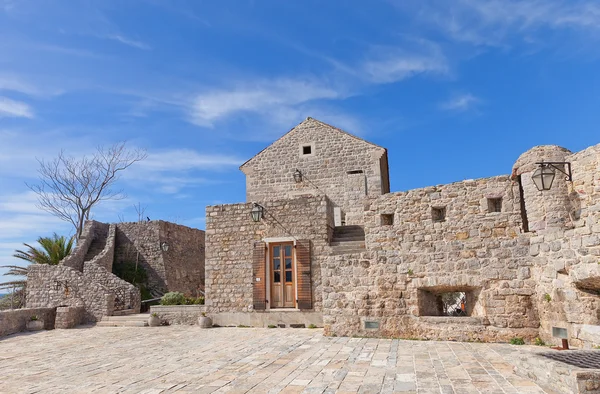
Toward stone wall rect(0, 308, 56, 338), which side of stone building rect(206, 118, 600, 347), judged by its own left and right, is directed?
right

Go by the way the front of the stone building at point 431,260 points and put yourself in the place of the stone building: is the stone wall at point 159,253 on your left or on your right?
on your right

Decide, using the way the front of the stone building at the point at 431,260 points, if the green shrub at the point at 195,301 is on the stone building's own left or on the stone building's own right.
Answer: on the stone building's own right

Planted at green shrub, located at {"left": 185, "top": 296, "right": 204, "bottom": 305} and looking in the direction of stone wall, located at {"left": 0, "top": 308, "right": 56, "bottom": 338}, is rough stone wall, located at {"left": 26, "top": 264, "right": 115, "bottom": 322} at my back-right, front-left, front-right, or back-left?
front-right

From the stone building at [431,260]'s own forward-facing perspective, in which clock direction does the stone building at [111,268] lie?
the stone building at [111,268] is roughly at 4 o'clock from the stone building at [431,260].

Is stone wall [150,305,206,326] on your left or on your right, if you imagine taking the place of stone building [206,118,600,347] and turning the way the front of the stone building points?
on your right

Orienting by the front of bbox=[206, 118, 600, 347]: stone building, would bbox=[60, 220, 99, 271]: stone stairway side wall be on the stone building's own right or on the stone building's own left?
on the stone building's own right

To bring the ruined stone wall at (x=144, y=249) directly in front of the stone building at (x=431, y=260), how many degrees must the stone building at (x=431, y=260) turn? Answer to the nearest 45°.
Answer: approximately 135° to its right

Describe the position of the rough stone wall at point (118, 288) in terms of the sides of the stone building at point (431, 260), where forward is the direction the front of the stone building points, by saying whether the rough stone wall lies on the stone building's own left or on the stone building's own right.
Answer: on the stone building's own right

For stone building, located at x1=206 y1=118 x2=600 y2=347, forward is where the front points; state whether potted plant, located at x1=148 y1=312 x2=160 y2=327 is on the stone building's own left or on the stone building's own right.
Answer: on the stone building's own right

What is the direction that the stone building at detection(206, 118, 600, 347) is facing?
toward the camera

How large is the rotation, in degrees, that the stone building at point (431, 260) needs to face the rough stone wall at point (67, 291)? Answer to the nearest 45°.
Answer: approximately 90° to its right

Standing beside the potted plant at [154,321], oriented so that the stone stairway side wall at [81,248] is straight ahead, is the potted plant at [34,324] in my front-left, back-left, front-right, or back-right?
front-left

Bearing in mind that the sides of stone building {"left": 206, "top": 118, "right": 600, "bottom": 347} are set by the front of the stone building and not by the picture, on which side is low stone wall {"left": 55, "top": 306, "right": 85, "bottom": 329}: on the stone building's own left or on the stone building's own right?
on the stone building's own right
